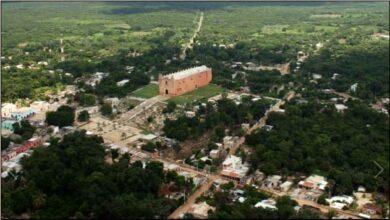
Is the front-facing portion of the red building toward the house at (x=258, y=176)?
no

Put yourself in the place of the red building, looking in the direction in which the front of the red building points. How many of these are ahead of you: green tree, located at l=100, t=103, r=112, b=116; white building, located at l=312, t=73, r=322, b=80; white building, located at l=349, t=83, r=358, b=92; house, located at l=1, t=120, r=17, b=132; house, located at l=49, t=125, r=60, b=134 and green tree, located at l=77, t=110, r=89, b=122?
4

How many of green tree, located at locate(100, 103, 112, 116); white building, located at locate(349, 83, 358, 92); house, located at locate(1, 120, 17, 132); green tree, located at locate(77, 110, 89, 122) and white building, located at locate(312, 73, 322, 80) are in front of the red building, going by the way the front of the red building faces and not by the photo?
3

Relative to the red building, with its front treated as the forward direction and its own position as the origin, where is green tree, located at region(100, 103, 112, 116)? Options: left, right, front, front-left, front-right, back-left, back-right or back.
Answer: front

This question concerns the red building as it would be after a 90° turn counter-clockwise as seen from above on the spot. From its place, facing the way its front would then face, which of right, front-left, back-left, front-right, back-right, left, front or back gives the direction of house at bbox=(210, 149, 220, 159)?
front-right

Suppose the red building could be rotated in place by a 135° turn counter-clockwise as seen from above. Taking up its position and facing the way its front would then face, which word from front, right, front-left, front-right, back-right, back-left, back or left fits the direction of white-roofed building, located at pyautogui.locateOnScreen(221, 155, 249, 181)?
right

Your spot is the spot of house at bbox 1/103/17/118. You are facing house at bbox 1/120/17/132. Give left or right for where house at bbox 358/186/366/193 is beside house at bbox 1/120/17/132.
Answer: left

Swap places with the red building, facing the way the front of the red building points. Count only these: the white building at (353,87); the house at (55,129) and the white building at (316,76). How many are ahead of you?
1

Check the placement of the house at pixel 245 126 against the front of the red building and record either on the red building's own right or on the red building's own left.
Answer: on the red building's own left

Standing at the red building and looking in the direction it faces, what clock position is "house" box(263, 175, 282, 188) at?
The house is roughly at 10 o'clock from the red building.

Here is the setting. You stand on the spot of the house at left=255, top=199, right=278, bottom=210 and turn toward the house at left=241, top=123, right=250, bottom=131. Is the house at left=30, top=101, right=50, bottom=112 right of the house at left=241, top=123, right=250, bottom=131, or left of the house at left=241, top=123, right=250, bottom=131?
left

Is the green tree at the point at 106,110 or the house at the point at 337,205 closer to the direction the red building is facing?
the green tree

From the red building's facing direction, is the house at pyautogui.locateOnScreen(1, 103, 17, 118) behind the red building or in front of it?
in front

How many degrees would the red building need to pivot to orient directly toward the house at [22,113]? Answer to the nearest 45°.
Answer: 0° — it already faces it

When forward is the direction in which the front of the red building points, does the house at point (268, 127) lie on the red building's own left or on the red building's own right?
on the red building's own left

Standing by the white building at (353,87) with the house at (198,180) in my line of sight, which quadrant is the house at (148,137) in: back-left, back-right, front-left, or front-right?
front-right

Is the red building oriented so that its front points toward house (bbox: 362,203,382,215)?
no

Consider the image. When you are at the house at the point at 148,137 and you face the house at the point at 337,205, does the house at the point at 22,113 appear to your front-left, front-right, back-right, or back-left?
back-right

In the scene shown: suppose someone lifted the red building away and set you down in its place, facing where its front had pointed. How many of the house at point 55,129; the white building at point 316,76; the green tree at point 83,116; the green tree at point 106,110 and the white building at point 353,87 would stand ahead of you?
3

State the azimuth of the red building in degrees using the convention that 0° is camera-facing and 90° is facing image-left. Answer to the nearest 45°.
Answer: approximately 45°

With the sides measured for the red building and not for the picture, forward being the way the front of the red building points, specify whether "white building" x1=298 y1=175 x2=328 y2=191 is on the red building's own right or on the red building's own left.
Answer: on the red building's own left

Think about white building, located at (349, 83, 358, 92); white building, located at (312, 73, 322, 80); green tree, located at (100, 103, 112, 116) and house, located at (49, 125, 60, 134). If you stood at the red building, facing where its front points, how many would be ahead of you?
2
